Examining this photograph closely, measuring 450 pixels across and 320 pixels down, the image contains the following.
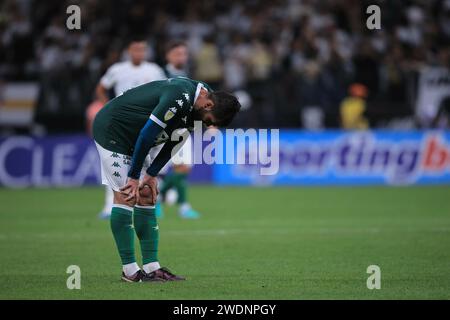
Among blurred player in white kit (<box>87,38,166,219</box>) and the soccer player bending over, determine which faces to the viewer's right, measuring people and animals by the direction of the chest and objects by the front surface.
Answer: the soccer player bending over

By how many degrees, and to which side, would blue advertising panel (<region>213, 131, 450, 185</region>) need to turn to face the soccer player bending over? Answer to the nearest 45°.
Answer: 0° — it already faces them

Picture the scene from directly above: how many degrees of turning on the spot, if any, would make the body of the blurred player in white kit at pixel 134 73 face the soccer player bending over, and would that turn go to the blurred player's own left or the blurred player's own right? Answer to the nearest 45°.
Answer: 0° — they already face them

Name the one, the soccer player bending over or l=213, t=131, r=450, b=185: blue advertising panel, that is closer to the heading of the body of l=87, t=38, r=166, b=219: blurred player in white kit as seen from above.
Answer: the soccer player bending over

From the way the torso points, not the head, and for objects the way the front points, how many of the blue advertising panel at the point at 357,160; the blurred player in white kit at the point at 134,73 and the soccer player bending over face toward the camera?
2

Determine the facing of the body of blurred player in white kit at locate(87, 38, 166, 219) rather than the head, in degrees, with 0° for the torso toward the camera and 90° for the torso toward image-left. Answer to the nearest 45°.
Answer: approximately 0°

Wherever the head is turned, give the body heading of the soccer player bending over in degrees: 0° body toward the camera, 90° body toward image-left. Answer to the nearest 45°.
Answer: approximately 270°

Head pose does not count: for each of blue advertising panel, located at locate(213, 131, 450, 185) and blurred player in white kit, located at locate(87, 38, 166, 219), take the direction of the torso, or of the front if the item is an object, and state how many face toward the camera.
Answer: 2

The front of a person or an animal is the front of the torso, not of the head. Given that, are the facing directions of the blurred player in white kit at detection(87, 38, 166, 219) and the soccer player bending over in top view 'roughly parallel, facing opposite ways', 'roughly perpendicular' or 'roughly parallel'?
roughly perpendicular

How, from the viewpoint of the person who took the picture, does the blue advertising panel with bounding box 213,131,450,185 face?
facing the viewer

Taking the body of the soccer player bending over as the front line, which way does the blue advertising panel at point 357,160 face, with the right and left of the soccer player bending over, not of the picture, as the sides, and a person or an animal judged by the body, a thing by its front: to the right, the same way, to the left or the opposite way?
to the right

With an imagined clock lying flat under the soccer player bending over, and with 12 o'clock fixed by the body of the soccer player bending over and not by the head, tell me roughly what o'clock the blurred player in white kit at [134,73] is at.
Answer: The blurred player in white kit is roughly at 9 o'clock from the soccer player bending over.

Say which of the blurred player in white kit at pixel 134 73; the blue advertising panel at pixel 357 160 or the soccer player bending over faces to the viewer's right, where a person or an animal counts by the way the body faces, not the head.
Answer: the soccer player bending over
